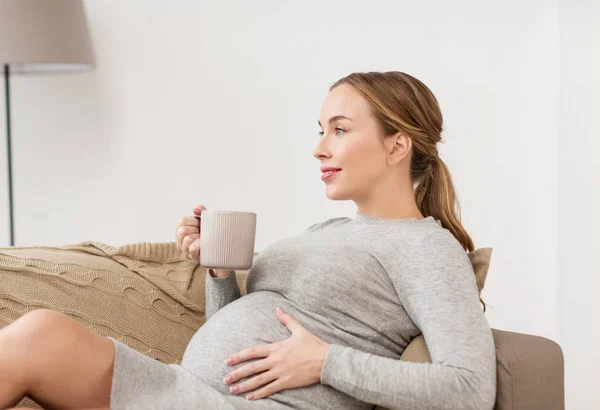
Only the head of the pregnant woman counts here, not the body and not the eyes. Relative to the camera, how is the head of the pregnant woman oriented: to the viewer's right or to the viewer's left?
to the viewer's left

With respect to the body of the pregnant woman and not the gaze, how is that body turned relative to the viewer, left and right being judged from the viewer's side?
facing to the left of the viewer
